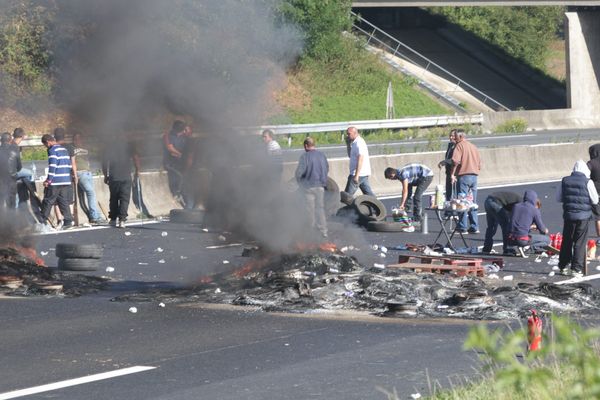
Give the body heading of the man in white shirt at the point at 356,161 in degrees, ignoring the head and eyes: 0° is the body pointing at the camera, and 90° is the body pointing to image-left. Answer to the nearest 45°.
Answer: approximately 90°

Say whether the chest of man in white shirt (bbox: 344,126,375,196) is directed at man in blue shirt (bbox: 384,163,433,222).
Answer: no

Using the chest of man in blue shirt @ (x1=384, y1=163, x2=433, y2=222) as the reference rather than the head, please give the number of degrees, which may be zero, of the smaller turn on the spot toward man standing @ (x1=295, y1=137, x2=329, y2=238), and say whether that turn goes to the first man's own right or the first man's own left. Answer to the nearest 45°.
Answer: approximately 45° to the first man's own left

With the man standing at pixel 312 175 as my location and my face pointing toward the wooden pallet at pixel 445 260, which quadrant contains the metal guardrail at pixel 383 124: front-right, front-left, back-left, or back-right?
back-left

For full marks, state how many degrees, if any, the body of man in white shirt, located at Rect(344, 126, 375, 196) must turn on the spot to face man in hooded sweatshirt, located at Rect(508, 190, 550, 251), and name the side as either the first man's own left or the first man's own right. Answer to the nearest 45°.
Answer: approximately 135° to the first man's own left

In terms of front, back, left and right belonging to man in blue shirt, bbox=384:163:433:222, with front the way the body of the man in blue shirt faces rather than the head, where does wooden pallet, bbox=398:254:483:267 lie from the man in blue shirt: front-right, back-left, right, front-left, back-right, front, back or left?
left

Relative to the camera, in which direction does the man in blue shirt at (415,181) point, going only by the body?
to the viewer's left

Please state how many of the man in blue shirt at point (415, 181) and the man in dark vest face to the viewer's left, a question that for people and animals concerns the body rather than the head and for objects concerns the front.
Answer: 1
